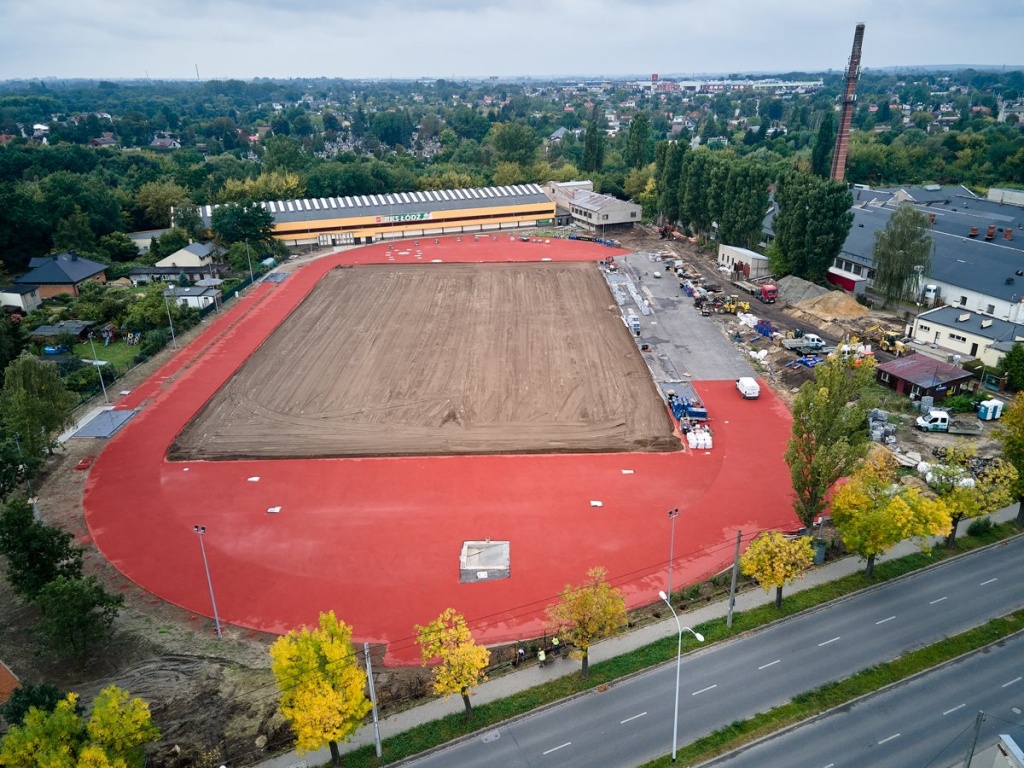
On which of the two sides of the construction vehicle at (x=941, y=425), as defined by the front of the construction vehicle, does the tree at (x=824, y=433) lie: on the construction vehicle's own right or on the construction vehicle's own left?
on the construction vehicle's own left

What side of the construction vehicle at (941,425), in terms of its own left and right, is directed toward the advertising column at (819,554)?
left

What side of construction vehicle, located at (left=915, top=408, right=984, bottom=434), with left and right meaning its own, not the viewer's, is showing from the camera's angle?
left

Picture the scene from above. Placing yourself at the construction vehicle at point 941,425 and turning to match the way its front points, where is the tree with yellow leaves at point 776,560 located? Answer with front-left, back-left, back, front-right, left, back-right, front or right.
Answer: left

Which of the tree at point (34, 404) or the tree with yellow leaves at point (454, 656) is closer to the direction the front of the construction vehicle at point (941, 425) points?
the tree

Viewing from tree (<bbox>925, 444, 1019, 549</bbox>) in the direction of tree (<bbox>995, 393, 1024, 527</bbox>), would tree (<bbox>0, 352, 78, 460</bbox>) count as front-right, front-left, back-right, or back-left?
back-left

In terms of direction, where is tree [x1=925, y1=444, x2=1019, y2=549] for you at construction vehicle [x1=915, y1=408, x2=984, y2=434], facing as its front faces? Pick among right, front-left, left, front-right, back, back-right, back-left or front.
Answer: left

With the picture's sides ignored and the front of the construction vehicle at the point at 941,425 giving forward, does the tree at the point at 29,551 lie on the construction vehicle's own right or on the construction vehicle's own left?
on the construction vehicle's own left

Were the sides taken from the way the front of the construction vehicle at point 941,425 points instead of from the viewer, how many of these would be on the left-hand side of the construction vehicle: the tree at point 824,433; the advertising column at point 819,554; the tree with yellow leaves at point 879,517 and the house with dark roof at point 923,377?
3

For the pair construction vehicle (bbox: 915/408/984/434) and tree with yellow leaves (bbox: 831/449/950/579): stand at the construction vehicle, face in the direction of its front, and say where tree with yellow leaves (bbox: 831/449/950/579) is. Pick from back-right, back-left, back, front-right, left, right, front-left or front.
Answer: left

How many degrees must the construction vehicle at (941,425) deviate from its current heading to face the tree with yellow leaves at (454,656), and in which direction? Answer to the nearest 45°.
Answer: approximately 90° to its left

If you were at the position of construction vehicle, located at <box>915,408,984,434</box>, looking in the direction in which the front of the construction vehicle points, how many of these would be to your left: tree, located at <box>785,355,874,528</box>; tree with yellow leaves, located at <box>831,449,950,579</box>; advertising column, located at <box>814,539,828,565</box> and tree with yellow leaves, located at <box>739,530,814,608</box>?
4

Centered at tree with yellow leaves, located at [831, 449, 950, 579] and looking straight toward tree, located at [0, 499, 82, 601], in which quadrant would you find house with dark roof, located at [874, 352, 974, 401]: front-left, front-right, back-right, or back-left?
back-right

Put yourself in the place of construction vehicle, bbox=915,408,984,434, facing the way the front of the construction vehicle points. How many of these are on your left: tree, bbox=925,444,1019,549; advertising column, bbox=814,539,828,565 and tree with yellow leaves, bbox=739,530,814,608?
3

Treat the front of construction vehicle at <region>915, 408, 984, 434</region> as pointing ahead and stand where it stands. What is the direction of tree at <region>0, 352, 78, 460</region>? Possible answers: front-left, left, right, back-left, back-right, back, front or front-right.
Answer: front-left
